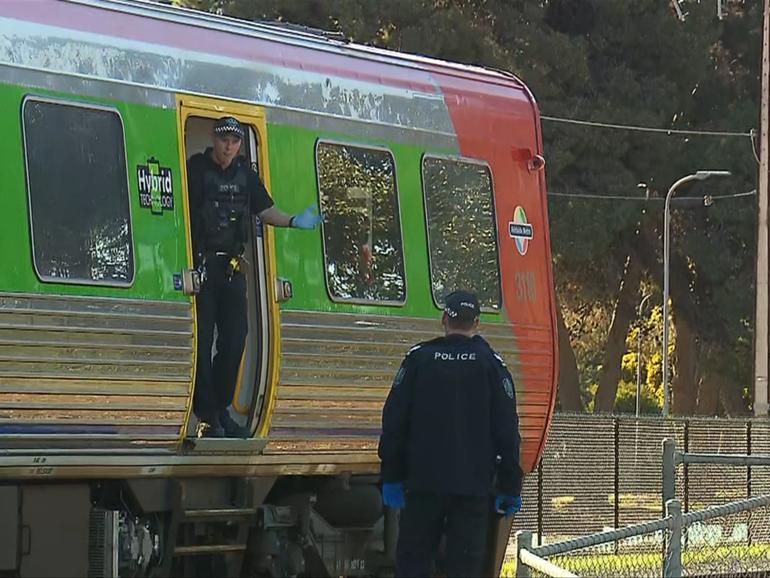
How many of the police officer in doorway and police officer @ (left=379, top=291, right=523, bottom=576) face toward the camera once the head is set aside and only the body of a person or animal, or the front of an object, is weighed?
1

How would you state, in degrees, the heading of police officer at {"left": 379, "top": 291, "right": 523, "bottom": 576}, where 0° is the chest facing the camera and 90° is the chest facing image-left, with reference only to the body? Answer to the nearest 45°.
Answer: approximately 180°

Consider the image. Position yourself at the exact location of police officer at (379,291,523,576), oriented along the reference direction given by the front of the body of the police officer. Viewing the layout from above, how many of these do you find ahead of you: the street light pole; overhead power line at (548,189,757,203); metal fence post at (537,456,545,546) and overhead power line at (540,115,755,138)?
4

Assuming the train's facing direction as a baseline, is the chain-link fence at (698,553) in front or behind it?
in front

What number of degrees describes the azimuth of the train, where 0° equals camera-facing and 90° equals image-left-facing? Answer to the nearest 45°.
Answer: approximately 225°

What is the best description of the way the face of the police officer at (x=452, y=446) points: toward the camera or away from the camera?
away from the camera

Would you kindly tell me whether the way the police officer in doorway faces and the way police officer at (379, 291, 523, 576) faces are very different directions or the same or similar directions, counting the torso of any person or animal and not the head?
very different directions

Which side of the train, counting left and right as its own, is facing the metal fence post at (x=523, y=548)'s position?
right

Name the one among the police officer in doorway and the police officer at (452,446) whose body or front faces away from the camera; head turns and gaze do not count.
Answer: the police officer
